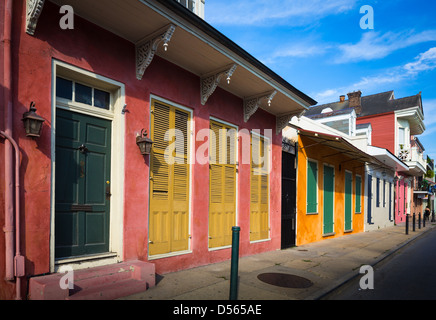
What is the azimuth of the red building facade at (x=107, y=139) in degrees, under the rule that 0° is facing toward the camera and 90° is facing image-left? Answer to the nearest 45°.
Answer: approximately 315°
